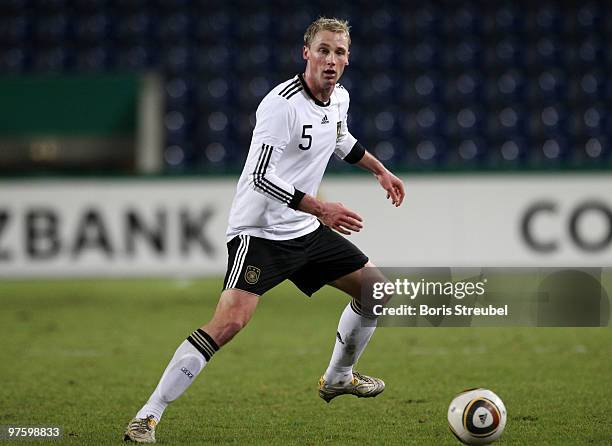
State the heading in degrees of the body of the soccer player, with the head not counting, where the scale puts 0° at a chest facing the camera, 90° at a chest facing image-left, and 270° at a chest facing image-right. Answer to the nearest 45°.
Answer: approximately 315°

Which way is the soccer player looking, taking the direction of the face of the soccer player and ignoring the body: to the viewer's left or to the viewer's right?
to the viewer's right

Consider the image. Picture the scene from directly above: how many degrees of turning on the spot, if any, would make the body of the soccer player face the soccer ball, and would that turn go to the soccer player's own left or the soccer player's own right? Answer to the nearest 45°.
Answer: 0° — they already face it
